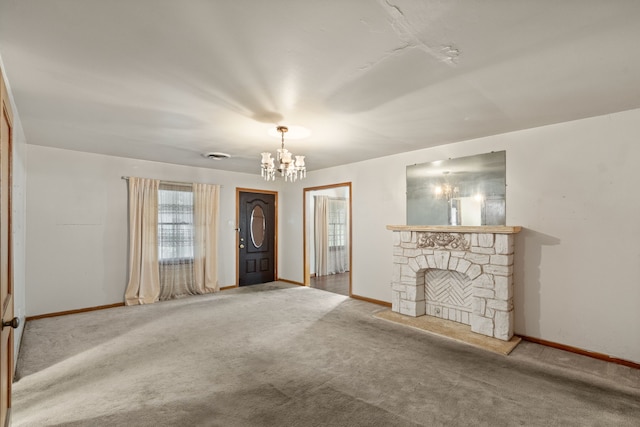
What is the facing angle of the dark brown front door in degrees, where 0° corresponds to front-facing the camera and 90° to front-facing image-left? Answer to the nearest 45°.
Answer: approximately 315°

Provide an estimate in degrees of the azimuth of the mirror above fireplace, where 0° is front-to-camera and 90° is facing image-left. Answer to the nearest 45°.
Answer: approximately 45°

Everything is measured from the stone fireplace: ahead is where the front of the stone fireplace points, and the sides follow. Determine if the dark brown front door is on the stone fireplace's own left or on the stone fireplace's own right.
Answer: on the stone fireplace's own right

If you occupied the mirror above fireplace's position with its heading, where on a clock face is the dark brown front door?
The dark brown front door is roughly at 2 o'clock from the mirror above fireplace.

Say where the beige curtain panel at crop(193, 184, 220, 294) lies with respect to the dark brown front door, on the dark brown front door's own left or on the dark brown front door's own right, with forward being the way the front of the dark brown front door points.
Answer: on the dark brown front door's own right

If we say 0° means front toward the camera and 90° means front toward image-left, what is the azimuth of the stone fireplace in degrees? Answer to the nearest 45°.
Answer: approximately 45°

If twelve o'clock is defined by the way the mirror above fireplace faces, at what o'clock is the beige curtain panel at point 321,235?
The beige curtain panel is roughly at 3 o'clock from the mirror above fireplace.

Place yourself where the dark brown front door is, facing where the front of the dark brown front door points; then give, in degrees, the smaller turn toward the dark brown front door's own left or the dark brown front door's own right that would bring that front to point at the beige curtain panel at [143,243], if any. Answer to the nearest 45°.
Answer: approximately 90° to the dark brown front door's own right

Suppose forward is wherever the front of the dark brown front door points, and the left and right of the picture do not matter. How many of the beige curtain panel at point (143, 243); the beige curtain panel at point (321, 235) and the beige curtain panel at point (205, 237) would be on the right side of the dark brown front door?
2

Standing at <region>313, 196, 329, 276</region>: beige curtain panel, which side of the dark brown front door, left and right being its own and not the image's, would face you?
left
